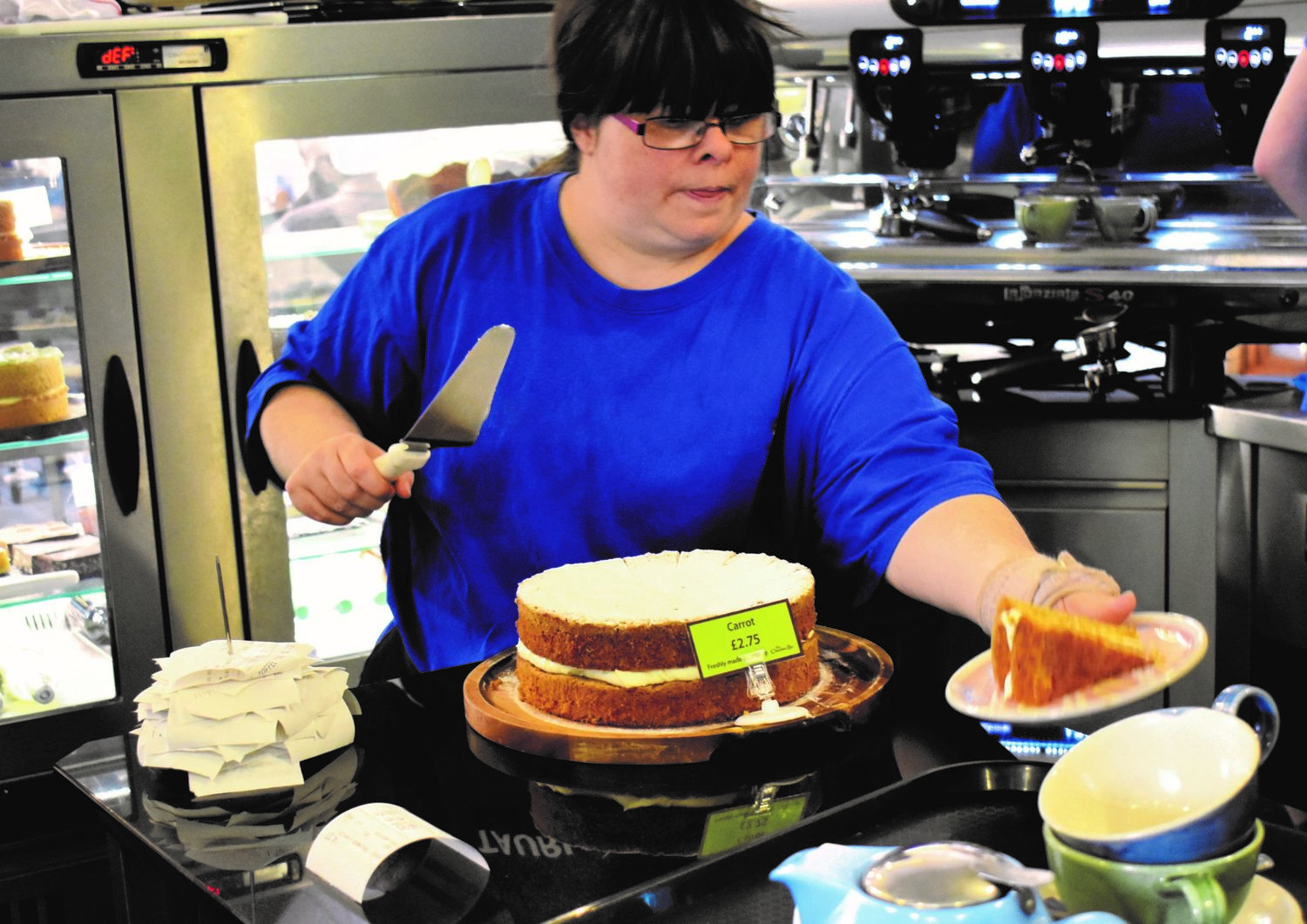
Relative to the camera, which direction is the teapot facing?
to the viewer's left

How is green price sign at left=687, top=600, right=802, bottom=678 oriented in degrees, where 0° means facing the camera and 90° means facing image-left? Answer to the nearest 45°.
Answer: approximately 0°

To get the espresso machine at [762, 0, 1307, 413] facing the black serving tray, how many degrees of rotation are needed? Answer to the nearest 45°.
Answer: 0° — it already faces it

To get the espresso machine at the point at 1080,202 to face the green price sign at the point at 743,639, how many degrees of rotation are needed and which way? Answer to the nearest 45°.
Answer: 0° — it already faces it

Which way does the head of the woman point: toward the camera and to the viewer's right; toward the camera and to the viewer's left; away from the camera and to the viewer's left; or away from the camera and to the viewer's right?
toward the camera and to the viewer's right
